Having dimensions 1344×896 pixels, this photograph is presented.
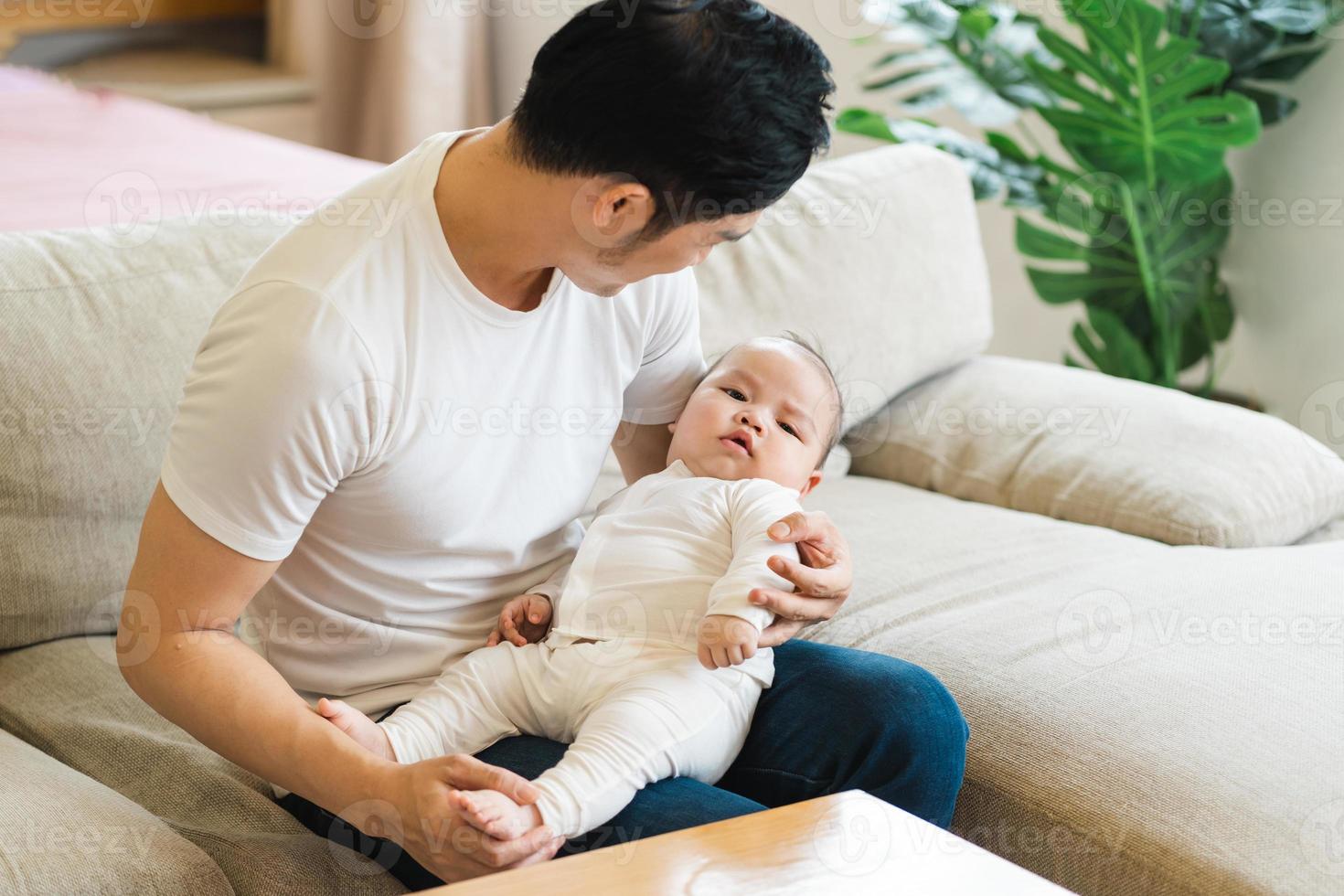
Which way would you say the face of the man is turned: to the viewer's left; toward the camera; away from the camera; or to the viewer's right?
to the viewer's right

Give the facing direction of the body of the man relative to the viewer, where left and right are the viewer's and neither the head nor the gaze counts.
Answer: facing the viewer and to the right of the viewer

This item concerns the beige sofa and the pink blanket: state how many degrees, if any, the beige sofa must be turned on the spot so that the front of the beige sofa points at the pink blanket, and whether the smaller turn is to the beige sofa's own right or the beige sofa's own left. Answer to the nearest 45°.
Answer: approximately 180°

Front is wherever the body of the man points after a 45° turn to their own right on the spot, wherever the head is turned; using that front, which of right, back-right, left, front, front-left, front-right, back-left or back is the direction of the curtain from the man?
back
